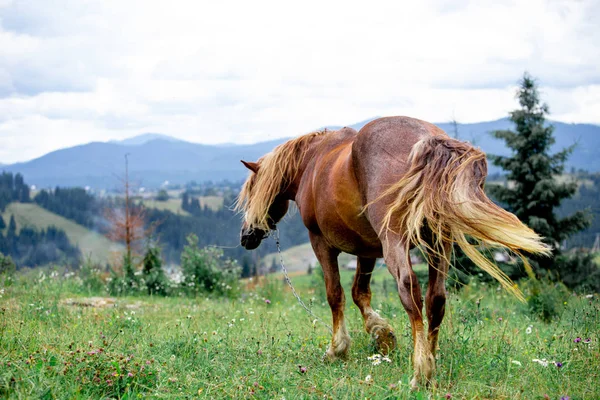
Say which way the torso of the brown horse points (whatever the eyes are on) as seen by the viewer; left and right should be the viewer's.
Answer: facing away from the viewer and to the left of the viewer

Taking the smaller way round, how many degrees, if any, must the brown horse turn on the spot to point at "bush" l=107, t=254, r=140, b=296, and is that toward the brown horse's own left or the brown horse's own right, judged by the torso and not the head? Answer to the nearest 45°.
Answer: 0° — it already faces it

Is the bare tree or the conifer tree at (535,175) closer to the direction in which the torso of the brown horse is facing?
the bare tree

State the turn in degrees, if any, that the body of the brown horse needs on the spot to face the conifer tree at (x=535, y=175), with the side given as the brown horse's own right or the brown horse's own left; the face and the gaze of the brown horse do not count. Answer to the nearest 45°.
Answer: approximately 45° to the brown horse's own right

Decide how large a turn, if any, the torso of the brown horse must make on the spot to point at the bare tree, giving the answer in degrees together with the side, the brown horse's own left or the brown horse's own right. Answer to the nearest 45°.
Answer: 0° — it already faces it

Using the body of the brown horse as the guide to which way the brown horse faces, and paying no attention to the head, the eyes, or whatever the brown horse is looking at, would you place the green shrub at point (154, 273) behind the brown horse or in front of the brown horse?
in front

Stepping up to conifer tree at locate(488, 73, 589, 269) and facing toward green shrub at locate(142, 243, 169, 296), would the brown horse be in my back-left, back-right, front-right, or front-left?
front-left

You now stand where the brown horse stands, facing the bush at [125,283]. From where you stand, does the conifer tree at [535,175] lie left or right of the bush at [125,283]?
right

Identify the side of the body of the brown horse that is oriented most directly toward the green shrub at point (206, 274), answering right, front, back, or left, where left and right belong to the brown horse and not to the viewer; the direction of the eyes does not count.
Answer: front

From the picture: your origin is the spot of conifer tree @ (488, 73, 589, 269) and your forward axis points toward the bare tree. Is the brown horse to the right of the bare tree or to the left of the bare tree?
left
